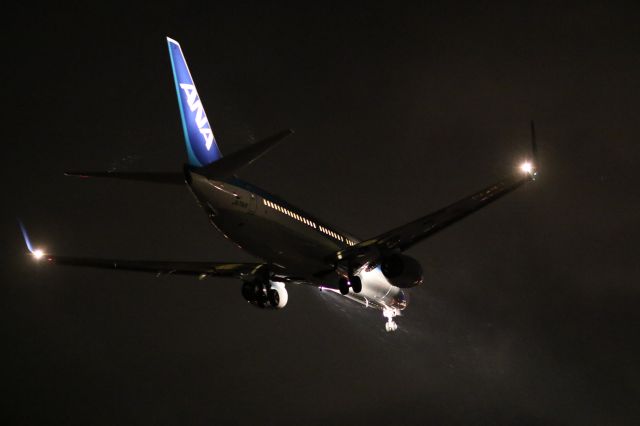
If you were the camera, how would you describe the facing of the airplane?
facing away from the viewer and to the right of the viewer
